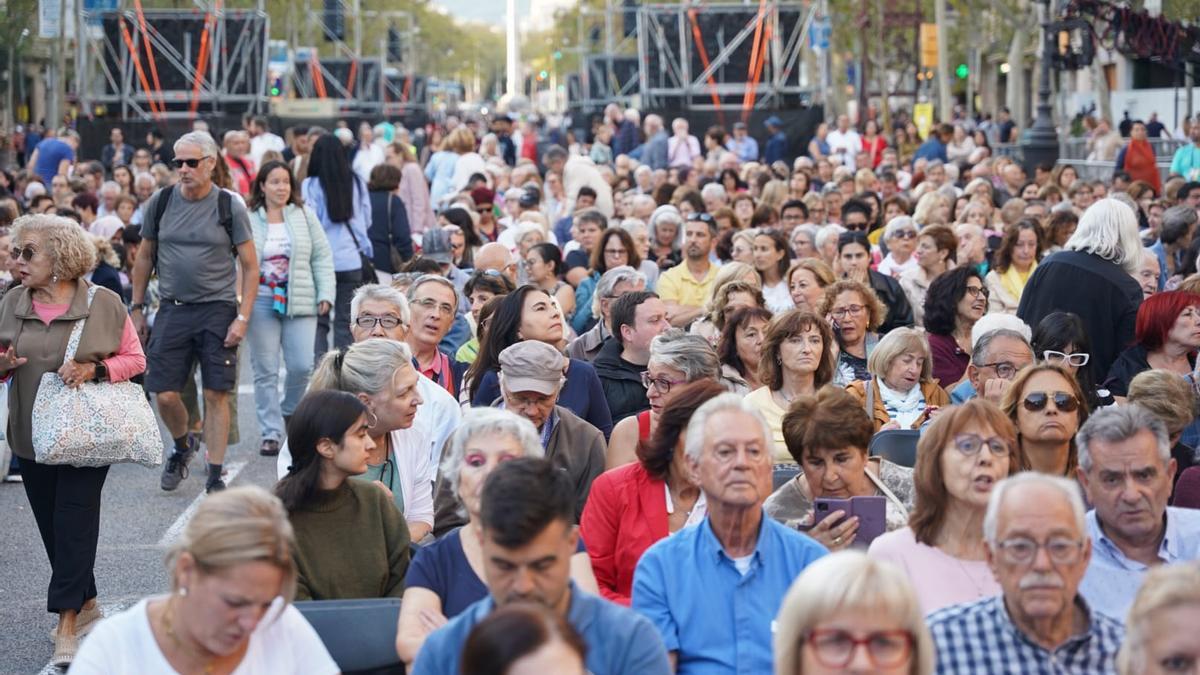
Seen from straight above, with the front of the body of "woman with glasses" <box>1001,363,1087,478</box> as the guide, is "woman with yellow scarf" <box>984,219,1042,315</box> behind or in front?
behind

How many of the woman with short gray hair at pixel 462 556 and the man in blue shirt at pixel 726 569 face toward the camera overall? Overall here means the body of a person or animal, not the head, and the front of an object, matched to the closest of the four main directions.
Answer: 2

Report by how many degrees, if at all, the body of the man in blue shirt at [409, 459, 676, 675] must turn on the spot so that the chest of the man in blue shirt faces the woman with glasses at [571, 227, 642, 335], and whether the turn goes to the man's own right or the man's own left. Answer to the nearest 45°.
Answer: approximately 180°

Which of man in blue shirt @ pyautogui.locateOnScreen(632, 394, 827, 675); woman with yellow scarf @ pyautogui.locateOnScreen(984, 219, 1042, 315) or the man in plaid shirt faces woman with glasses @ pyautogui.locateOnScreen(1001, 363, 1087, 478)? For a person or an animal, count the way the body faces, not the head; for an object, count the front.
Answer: woman with yellow scarf @ pyautogui.locateOnScreen(984, 219, 1042, 315)

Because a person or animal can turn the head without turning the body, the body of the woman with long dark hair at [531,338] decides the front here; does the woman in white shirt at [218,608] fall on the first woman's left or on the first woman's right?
on the first woman's right

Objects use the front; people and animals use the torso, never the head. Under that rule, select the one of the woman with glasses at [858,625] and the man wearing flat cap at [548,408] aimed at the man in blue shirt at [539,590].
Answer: the man wearing flat cap

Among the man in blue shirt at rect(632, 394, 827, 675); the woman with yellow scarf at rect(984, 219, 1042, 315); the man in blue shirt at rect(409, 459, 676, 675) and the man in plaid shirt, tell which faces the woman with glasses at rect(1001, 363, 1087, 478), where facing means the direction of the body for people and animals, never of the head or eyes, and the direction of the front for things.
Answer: the woman with yellow scarf at rect(984, 219, 1042, 315)

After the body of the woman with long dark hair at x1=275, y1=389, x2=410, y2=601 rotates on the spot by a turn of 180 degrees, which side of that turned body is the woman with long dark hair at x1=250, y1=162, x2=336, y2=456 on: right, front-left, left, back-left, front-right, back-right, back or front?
front-right

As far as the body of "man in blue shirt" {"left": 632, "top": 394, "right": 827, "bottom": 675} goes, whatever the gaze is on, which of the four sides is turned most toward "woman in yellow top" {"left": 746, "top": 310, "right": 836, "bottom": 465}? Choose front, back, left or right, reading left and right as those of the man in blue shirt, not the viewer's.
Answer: back
